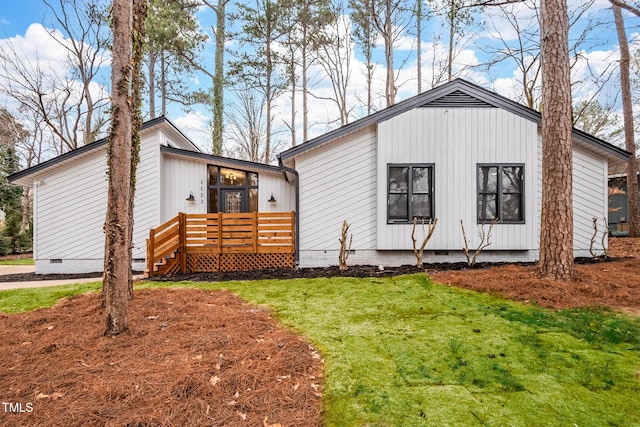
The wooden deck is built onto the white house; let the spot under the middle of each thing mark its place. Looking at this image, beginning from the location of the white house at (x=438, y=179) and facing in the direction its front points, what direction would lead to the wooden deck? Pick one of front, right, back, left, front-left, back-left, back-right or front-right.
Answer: right

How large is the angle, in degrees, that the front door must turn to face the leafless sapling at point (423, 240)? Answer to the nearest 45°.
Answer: approximately 45° to its left

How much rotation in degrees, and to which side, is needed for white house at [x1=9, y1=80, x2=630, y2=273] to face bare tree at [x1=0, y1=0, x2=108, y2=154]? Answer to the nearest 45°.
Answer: approximately 135° to its right

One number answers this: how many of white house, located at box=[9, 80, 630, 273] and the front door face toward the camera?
2

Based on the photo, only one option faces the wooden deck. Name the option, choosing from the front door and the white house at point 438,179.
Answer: the front door

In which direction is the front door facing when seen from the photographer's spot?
facing the viewer

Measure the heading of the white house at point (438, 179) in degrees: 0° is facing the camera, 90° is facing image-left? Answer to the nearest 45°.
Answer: approximately 0°

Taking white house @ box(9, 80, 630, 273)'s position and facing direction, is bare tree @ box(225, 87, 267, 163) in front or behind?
behind

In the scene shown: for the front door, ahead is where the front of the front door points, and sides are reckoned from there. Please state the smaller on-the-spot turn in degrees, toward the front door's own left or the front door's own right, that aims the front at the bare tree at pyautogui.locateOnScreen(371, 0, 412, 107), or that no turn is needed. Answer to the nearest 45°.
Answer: approximately 135° to the front door's own left

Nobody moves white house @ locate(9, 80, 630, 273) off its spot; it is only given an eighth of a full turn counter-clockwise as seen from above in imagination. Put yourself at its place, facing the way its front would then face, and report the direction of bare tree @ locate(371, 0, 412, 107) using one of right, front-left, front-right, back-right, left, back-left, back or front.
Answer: back-left
